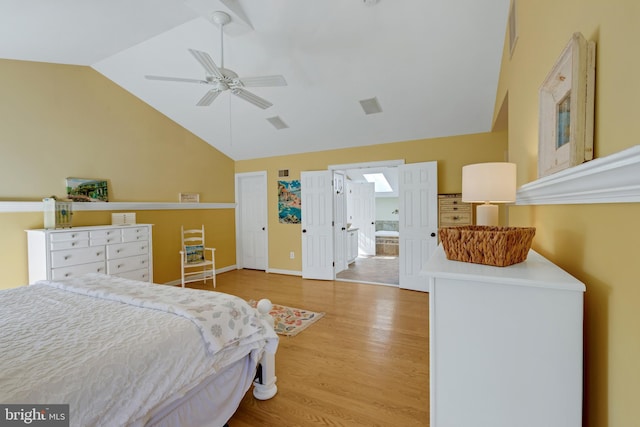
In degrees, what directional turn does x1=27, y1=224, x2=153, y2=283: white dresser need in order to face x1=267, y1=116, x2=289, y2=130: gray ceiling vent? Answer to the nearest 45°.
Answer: approximately 45° to its left

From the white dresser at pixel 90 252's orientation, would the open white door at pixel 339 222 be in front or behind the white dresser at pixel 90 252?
in front

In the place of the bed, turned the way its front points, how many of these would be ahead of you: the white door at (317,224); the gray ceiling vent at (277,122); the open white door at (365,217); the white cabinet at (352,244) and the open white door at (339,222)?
5

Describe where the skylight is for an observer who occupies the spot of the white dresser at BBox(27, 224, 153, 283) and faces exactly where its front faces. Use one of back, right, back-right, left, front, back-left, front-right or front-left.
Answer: front-left

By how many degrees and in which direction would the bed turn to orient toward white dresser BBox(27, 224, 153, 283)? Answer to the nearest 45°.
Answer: approximately 45° to its left

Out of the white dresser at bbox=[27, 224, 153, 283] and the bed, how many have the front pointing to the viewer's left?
0

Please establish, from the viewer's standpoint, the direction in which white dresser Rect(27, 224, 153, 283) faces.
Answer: facing the viewer and to the right of the viewer

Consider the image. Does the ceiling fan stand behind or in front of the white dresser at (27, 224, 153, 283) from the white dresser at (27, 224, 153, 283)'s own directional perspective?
in front

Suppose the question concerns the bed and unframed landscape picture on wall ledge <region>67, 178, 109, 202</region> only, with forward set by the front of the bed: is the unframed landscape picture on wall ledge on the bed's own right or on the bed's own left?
on the bed's own left

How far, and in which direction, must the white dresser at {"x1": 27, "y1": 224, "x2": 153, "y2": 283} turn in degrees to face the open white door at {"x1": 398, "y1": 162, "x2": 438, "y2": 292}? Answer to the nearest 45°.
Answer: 0° — it already faces it

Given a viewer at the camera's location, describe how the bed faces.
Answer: facing away from the viewer and to the right of the viewer
